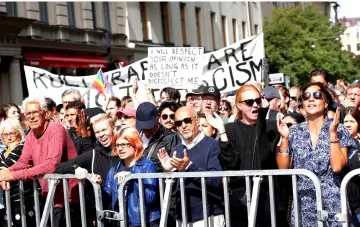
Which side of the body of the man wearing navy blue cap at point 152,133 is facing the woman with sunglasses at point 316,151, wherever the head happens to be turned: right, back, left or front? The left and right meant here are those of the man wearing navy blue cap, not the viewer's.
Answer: left

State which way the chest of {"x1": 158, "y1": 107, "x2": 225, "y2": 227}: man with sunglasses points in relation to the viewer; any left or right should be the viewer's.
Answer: facing the viewer and to the left of the viewer

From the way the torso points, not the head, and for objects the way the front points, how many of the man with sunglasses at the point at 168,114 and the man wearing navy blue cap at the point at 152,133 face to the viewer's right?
0

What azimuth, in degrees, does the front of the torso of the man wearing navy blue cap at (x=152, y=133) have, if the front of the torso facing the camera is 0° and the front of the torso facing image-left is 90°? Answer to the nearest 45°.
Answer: approximately 45°

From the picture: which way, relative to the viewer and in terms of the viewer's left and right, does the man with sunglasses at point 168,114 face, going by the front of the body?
facing the viewer
